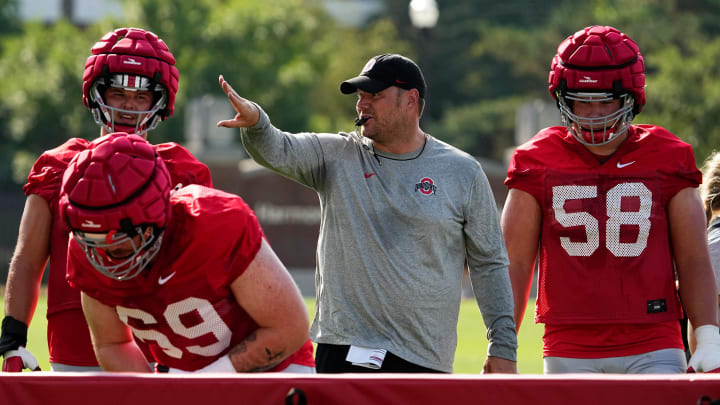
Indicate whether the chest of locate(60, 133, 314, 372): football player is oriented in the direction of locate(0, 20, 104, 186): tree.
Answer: no

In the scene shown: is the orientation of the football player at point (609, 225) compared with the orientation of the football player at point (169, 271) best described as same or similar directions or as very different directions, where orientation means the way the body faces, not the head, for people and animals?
same or similar directions

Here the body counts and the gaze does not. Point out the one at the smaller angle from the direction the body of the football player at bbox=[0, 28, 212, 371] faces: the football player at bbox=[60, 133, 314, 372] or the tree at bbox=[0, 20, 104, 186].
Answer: the football player

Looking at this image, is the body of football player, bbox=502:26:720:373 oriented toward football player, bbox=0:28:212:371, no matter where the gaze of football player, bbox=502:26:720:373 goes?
no

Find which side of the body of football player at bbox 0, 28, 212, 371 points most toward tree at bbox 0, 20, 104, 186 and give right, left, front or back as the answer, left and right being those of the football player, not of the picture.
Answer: back

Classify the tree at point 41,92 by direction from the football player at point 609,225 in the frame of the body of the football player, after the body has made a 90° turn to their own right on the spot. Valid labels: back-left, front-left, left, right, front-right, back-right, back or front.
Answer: front-right

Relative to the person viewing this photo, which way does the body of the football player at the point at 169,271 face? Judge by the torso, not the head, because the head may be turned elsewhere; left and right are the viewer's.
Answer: facing the viewer and to the left of the viewer

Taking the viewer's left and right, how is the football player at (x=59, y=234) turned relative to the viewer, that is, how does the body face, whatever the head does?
facing the viewer

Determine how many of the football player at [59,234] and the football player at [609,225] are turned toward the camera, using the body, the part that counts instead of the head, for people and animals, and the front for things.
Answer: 2

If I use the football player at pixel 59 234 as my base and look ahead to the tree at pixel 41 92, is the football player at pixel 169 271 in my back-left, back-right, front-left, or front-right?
back-right

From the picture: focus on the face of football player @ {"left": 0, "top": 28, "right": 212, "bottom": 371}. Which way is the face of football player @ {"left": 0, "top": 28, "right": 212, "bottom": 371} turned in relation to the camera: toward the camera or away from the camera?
toward the camera

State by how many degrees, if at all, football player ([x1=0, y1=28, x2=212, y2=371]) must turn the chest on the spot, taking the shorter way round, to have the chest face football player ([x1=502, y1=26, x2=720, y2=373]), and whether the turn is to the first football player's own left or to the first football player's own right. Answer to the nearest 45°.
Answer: approximately 90° to the first football player's own left

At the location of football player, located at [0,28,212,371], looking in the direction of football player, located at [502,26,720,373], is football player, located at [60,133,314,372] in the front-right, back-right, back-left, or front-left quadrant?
front-right

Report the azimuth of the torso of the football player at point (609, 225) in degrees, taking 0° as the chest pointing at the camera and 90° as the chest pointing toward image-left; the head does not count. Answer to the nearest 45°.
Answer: approximately 0°
